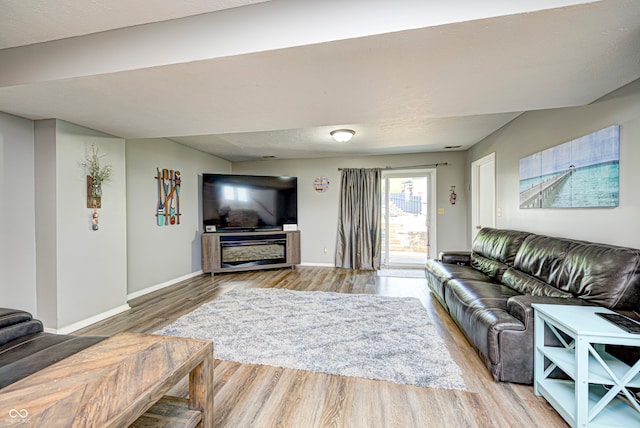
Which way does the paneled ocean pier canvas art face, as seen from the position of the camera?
facing the viewer and to the left of the viewer

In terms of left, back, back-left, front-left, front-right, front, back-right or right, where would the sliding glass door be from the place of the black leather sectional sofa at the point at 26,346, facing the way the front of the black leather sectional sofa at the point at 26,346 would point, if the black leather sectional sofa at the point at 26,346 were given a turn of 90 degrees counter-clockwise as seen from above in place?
front-right

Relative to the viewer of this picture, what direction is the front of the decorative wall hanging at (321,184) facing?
facing the viewer

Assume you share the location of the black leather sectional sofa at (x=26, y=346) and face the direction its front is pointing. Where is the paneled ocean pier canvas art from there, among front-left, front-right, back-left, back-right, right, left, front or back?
front

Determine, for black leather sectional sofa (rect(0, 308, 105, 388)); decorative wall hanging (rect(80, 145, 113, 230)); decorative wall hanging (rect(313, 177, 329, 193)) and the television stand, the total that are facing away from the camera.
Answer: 0

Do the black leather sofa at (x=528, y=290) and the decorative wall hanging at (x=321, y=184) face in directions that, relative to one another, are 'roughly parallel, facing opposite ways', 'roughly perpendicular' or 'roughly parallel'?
roughly perpendicular

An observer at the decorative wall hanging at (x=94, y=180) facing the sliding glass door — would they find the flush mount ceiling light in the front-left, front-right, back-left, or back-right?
front-right

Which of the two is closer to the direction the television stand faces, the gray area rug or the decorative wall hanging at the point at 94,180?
the gray area rug

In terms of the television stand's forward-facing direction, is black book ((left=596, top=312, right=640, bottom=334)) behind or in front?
in front

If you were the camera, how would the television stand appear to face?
facing the viewer and to the right of the viewer

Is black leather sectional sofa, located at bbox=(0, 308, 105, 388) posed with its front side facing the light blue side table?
yes

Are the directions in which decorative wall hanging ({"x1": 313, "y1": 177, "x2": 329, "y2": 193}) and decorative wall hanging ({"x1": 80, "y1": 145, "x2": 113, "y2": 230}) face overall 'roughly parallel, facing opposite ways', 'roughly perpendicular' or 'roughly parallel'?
roughly perpendicular

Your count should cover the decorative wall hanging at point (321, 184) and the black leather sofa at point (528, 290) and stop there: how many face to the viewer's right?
0

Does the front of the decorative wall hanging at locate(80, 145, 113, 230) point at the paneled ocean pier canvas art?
yes

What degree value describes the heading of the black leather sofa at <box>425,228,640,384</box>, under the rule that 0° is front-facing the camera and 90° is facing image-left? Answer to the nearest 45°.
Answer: approximately 45°

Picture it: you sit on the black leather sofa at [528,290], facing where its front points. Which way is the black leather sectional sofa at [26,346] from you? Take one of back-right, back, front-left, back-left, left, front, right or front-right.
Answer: front
